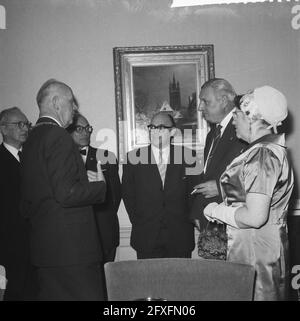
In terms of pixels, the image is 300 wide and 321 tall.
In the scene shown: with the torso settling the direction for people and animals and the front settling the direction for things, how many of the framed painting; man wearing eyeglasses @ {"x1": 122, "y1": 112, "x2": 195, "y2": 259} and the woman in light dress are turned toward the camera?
2

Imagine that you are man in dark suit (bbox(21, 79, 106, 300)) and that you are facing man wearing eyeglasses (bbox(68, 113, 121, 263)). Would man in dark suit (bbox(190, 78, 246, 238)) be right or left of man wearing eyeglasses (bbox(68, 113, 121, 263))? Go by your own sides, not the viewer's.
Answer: right

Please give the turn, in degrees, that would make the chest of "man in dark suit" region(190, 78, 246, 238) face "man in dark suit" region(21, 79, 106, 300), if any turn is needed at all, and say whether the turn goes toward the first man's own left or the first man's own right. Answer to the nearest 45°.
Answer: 0° — they already face them

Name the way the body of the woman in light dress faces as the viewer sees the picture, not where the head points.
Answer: to the viewer's left

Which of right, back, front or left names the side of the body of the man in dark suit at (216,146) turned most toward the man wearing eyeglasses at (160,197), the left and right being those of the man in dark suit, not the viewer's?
right

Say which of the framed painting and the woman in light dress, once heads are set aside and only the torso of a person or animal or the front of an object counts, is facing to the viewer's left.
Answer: the woman in light dress
